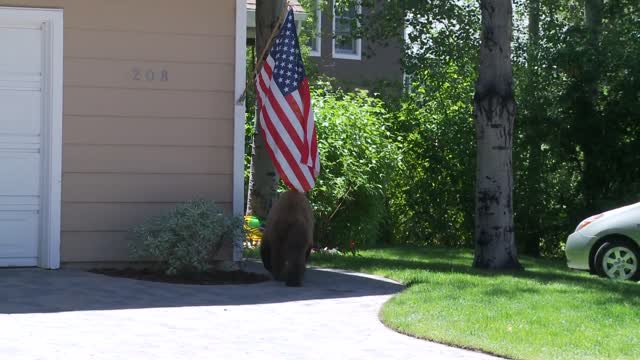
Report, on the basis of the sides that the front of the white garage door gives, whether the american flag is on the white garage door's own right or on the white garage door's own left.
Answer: on the white garage door's own left

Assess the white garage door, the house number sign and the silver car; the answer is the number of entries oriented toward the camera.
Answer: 2

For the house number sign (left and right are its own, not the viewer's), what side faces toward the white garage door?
right

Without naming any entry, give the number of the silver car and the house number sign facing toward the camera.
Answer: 1

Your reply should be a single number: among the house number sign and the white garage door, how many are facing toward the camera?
2

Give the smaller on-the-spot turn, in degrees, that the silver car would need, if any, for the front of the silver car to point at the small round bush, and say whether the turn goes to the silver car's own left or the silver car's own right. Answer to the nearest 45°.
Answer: approximately 45° to the silver car's own left

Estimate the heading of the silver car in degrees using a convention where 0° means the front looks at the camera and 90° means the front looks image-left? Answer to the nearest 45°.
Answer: approximately 90°

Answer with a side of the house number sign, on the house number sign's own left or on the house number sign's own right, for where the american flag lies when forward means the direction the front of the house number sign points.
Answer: on the house number sign's own left

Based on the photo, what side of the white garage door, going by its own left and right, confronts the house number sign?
left

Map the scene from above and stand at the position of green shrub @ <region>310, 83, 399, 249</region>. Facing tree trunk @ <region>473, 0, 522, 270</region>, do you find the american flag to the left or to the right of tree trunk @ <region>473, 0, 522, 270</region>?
right
